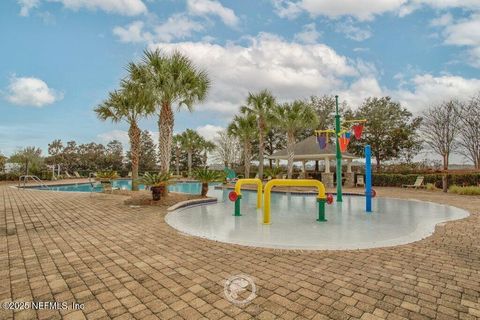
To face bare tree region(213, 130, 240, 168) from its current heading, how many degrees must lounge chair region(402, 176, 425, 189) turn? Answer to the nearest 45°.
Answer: approximately 45° to its right

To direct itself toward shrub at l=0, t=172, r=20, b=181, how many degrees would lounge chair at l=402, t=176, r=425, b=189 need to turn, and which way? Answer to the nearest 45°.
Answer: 0° — it already faces it

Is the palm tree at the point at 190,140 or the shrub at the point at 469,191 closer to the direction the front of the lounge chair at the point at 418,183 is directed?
the palm tree

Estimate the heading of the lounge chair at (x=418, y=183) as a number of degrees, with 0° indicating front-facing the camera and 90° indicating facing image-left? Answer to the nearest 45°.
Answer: approximately 90°
